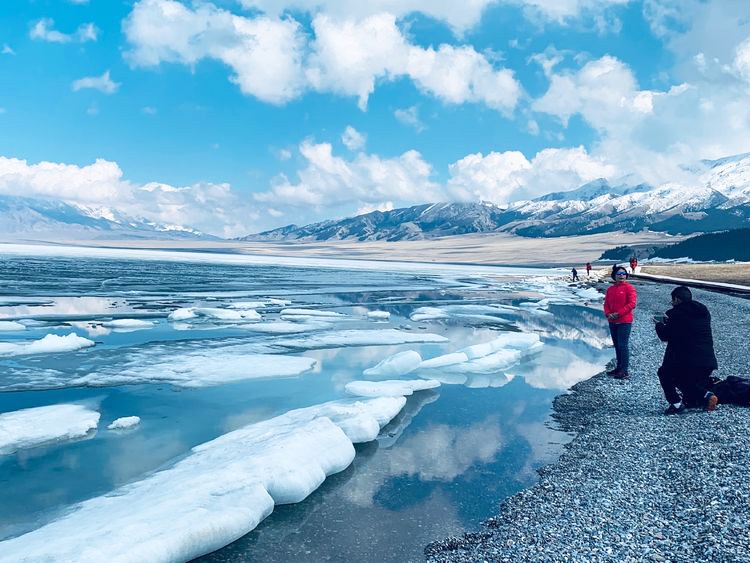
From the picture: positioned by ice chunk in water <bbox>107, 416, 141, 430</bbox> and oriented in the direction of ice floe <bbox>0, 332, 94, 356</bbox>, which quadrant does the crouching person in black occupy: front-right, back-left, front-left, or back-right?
back-right

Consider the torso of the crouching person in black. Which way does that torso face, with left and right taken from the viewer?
facing away from the viewer and to the left of the viewer

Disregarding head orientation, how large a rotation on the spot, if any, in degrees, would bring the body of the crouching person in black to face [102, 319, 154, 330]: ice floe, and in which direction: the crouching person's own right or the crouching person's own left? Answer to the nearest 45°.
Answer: approximately 45° to the crouching person's own left

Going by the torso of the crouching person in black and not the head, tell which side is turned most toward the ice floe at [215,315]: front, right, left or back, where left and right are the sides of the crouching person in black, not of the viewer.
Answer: front

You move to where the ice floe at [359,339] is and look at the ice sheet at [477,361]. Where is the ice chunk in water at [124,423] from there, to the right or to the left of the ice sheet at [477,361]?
right

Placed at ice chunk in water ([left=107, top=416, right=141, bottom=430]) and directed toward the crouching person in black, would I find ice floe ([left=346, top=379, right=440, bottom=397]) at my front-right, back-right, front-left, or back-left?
front-left

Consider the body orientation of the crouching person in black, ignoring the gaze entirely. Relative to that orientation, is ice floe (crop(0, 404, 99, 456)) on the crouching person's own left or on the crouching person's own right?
on the crouching person's own left

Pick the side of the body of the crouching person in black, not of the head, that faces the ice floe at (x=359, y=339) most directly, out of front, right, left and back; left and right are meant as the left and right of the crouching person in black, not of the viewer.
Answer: front

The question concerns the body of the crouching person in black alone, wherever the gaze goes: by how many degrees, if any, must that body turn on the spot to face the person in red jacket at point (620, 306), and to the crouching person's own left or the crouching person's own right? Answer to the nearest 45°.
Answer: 0° — they already face them

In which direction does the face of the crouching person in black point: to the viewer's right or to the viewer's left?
to the viewer's left

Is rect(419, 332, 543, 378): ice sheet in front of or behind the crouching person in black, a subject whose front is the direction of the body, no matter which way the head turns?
in front

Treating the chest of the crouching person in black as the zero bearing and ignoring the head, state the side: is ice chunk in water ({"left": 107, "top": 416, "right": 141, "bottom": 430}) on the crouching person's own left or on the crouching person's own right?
on the crouching person's own left

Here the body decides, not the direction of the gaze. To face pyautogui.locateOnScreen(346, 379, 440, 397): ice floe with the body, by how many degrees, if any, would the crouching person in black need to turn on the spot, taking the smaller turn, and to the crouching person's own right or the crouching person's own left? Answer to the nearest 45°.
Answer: approximately 45° to the crouching person's own left

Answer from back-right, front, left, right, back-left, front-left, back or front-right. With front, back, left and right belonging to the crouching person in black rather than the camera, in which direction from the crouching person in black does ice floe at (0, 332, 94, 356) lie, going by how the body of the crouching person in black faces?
front-left

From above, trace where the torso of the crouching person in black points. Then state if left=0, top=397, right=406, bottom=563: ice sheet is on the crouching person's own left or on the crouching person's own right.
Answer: on the crouching person's own left
